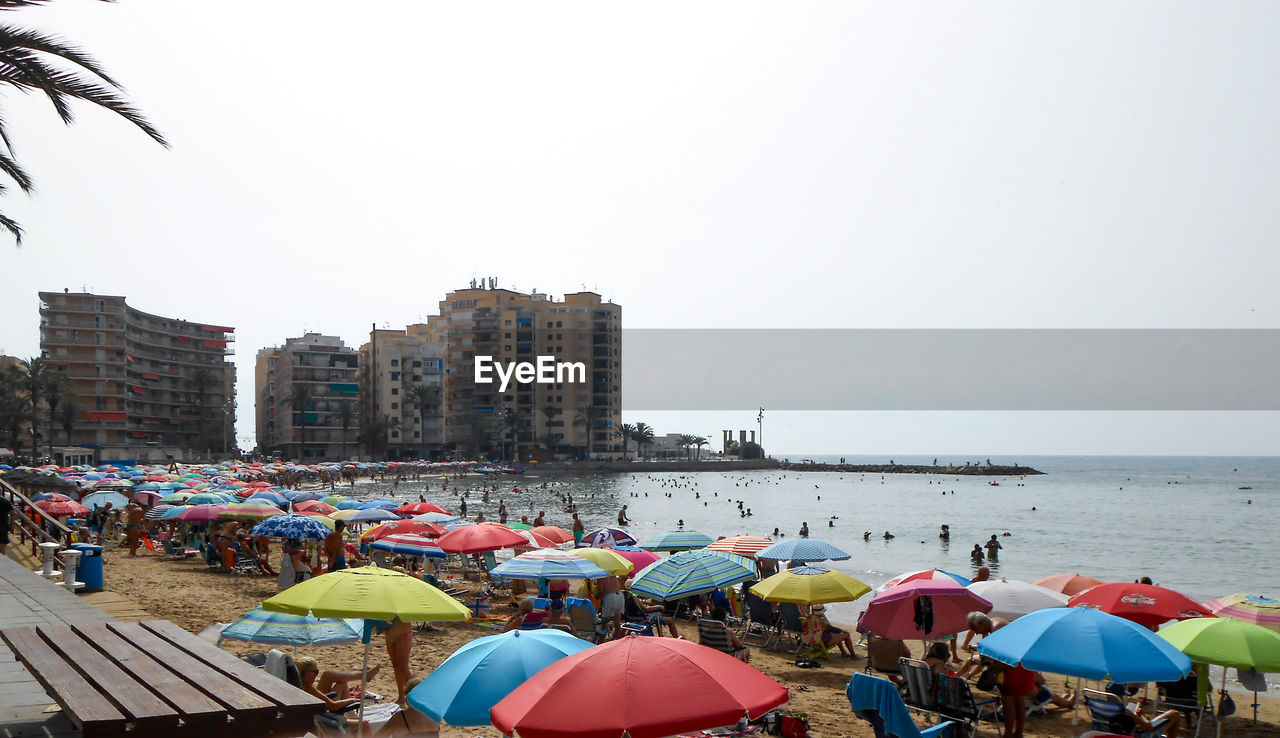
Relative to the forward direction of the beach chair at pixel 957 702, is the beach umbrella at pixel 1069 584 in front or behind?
in front

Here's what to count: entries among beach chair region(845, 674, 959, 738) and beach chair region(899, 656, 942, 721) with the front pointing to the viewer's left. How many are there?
0

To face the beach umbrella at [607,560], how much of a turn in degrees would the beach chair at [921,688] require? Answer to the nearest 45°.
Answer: approximately 90° to its left

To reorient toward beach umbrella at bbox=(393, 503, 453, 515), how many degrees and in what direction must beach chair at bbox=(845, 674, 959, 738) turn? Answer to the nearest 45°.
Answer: approximately 90° to its left

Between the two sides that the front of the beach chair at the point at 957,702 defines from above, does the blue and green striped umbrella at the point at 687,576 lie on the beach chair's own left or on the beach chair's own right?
on the beach chair's own left

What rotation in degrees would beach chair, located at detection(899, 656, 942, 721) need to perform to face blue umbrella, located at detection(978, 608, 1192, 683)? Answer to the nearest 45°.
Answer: approximately 90° to its right

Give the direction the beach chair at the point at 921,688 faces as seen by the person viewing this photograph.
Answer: facing away from the viewer and to the right of the viewer

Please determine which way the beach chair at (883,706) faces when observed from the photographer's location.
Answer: facing away from the viewer and to the right of the viewer

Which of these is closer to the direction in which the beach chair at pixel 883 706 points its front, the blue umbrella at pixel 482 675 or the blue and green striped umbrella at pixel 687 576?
the blue and green striped umbrella

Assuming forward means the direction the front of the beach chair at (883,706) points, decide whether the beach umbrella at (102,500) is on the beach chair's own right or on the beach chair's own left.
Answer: on the beach chair's own left
